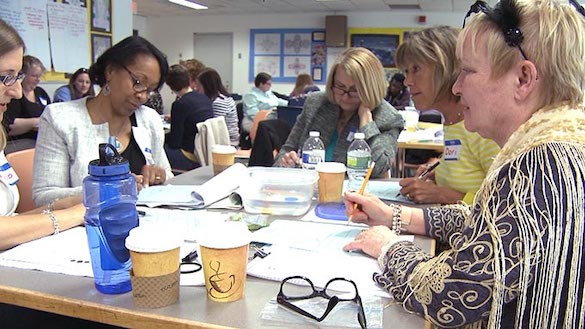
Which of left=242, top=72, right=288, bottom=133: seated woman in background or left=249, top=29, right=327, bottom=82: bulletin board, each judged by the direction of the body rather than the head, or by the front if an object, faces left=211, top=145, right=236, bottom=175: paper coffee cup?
the bulletin board

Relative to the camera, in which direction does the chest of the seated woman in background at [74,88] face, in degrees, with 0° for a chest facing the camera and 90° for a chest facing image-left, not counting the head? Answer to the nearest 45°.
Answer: approximately 315°

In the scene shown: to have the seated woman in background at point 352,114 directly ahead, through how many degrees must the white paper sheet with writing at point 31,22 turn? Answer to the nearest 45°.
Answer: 0° — it already faces them

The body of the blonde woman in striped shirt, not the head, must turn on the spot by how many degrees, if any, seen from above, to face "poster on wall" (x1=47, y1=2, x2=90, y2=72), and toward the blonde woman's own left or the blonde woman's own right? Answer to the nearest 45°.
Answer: approximately 90° to the blonde woman's own right

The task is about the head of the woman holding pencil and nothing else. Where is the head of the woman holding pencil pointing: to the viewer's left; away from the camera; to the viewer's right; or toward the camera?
to the viewer's left

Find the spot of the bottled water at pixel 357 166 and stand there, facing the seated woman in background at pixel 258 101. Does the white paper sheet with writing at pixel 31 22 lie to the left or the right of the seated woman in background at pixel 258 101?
left

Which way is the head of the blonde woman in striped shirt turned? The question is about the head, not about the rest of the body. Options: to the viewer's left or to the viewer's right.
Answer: to the viewer's left

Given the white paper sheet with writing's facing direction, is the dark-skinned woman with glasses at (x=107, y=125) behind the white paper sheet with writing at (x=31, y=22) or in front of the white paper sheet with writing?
in front

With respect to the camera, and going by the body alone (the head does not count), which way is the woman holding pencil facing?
to the viewer's left

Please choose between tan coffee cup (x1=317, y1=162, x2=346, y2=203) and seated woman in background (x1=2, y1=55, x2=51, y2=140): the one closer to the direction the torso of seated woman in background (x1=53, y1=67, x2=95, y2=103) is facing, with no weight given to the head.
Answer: the tan coffee cup

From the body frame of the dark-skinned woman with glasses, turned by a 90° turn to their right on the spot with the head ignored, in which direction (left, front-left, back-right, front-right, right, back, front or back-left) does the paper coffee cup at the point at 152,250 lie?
front-left

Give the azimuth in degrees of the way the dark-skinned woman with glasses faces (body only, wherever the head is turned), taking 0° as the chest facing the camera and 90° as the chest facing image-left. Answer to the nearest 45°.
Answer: approximately 315°
